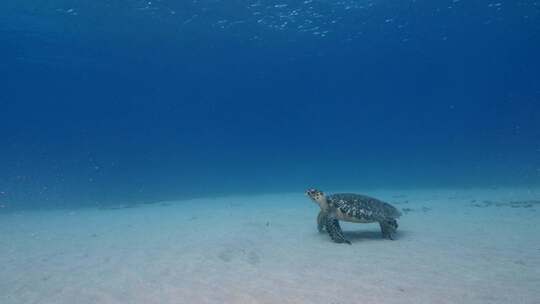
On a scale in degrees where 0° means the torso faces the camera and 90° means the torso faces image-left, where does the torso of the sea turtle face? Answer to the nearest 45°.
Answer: approximately 90°
